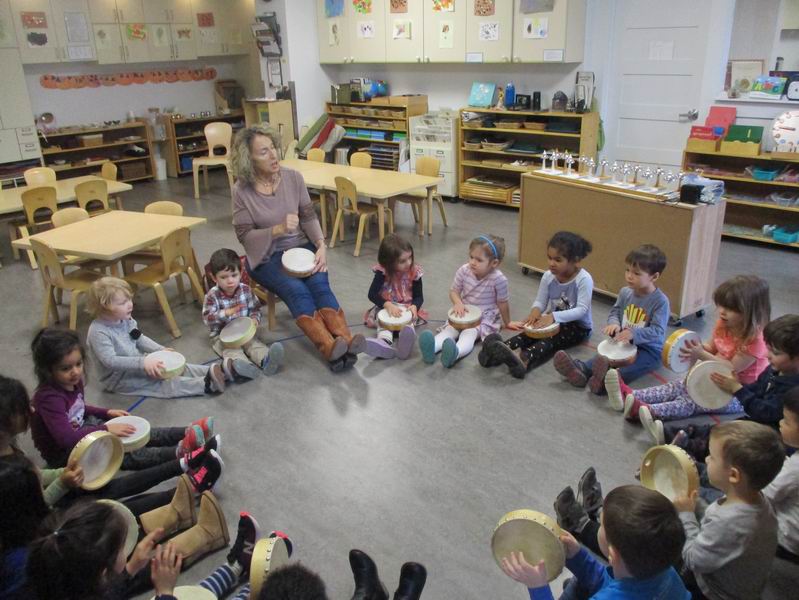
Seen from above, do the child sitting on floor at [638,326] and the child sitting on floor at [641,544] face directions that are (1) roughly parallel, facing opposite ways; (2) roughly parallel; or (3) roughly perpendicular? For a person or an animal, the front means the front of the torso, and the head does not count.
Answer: roughly perpendicular

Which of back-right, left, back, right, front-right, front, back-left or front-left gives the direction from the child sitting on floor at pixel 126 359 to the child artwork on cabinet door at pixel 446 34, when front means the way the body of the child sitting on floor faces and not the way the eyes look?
front-left

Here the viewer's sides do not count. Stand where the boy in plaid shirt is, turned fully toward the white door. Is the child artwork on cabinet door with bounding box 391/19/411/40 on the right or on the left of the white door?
left

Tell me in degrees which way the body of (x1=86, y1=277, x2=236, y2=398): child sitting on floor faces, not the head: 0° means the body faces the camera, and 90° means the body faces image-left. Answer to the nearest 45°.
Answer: approximately 270°

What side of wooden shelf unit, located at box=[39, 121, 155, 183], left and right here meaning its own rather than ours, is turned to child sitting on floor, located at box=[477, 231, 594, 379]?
front

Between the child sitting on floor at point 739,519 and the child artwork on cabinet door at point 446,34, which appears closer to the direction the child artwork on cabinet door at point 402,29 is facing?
the child sitting on floor

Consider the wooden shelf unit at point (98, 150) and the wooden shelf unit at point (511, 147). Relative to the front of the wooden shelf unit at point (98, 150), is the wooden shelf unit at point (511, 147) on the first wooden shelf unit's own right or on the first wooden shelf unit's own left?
on the first wooden shelf unit's own left

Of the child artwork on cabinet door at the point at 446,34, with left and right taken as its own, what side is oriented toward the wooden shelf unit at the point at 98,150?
right

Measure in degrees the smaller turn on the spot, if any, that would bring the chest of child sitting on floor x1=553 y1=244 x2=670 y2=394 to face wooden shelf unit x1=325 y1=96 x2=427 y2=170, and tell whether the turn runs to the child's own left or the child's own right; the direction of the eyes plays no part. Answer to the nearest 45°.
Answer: approximately 90° to the child's own right

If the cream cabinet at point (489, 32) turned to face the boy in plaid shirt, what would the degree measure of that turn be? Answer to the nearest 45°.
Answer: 0° — it already faces them

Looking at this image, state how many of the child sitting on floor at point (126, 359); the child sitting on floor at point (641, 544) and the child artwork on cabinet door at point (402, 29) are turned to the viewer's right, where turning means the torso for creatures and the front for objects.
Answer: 1

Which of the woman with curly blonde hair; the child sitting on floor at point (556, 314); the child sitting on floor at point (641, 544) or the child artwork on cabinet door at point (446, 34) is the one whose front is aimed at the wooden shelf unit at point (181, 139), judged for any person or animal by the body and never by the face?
the child sitting on floor at point (641, 544)

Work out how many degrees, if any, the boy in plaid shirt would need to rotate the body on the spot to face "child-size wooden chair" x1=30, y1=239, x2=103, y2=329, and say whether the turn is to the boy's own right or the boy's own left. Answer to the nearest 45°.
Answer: approximately 180°

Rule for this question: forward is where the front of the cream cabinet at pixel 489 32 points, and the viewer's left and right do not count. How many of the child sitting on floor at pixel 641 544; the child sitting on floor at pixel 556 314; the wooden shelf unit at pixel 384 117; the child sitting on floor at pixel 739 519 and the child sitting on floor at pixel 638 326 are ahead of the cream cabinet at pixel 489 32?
4

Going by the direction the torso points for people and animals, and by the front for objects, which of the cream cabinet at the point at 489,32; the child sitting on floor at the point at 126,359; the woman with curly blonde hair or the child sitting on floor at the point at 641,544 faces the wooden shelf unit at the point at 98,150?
the child sitting on floor at the point at 641,544

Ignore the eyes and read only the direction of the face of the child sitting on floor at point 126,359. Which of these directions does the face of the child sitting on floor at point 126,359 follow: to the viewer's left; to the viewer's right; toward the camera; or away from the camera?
to the viewer's right
